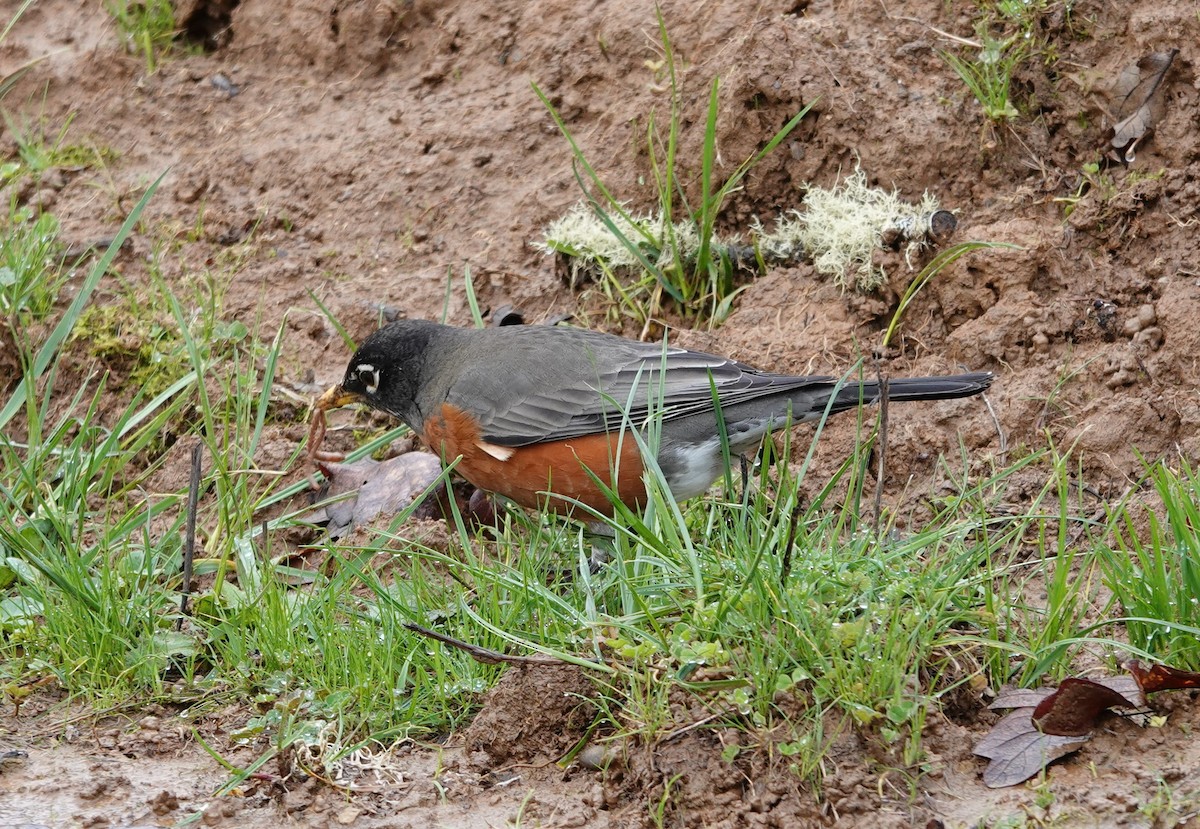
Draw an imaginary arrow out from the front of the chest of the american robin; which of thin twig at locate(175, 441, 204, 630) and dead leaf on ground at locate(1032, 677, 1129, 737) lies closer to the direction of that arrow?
the thin twig

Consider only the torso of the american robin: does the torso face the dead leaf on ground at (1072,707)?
no

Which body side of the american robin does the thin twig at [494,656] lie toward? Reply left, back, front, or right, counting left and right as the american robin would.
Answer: left

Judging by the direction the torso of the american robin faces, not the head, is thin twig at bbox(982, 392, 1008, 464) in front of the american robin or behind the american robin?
behind

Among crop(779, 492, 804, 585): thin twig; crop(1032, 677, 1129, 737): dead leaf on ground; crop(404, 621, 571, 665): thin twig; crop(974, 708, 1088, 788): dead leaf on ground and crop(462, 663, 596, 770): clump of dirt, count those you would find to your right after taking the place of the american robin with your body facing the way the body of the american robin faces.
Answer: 0

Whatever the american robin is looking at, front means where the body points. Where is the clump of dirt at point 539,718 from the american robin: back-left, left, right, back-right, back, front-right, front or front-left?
left

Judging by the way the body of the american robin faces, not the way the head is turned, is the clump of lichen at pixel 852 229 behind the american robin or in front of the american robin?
behind

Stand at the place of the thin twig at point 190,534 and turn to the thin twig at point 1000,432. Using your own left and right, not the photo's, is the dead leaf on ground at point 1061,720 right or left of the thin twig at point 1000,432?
right

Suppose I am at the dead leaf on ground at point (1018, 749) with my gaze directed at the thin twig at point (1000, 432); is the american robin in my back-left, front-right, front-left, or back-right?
front-left

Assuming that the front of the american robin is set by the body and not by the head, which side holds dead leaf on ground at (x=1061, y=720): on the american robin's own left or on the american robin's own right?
on the american robin's own left

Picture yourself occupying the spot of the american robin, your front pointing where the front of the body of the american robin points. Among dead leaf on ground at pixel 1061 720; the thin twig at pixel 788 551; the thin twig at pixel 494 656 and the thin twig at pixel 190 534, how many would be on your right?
0

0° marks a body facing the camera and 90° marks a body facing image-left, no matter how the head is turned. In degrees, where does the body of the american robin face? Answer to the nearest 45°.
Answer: approximately 90°

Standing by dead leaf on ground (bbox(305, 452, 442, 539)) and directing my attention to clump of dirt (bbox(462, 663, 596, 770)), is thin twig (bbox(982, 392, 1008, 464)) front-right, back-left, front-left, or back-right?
front-left

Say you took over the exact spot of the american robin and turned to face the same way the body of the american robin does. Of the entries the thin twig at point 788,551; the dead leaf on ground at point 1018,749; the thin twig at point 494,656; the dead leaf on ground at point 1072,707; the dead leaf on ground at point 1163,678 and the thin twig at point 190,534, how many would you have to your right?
0

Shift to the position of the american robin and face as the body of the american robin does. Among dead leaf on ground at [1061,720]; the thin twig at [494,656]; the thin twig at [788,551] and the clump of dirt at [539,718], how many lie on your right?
0

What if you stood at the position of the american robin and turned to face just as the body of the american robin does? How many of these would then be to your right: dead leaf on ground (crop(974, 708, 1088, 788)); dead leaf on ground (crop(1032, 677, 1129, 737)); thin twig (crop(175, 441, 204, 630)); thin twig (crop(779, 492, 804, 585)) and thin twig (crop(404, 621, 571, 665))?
0
